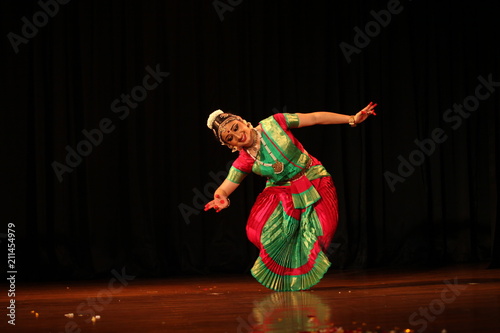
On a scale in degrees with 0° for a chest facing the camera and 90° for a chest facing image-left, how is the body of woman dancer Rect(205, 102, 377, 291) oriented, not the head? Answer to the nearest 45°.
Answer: approximately 0°
